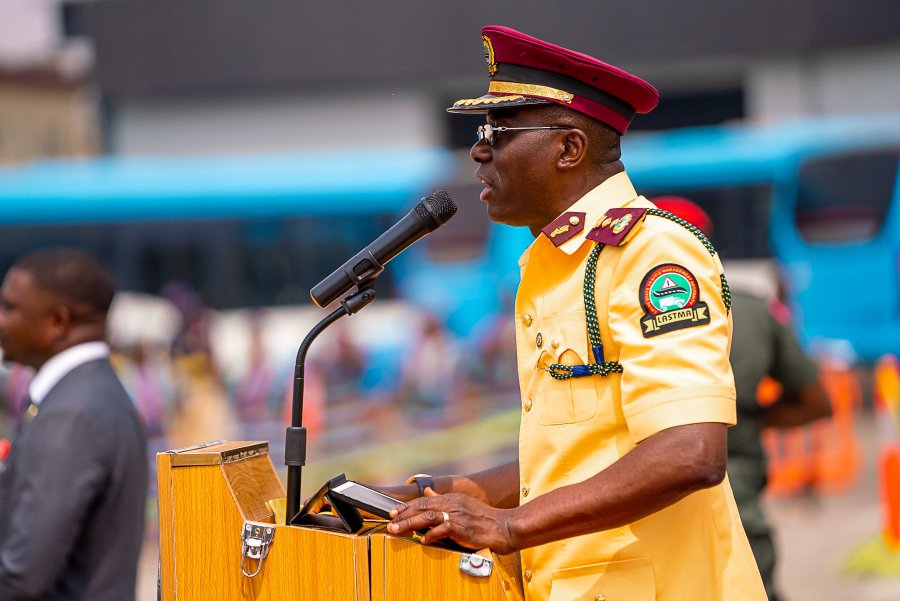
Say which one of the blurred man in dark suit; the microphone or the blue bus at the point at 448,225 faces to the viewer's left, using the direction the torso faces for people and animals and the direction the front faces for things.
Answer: the blurred man in dark suit

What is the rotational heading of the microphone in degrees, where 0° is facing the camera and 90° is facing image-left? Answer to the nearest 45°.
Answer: approximately 270°

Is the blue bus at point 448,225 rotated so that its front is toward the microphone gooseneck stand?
no

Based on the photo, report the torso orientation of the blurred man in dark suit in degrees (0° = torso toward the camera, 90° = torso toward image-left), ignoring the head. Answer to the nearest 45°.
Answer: approximately 90°

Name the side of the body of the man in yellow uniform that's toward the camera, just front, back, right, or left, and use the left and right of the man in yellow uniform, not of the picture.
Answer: left

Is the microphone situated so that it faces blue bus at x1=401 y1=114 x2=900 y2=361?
no

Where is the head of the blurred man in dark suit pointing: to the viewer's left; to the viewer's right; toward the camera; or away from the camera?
to the viewer's left

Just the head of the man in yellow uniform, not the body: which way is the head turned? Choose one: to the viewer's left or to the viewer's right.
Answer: to the viewer's left

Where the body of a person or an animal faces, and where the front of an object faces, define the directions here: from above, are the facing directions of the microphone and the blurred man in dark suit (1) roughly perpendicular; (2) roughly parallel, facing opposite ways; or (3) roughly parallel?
roughly parallel, facing opposite ways

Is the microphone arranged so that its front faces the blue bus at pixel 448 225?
no
